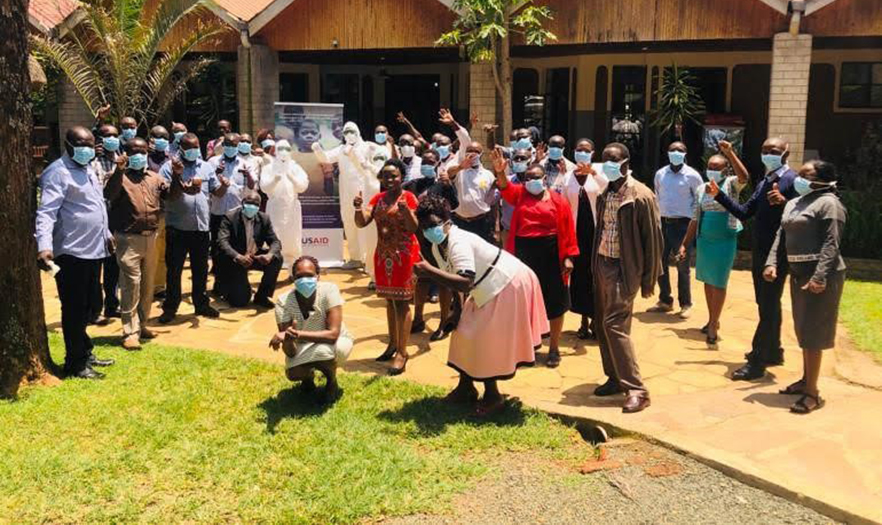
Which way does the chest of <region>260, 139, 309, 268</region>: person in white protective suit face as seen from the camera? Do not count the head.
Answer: toward the camera

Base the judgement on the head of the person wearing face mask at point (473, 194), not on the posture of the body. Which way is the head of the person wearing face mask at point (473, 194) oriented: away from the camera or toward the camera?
toward the camera

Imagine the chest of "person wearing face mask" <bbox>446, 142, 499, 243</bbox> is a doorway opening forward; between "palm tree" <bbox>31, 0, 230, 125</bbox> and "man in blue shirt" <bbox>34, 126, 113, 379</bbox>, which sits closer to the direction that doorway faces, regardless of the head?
the man in blue shirt

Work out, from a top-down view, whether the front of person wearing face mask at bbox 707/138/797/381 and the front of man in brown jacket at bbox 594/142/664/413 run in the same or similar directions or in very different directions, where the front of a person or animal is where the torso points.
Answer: same or similar directions

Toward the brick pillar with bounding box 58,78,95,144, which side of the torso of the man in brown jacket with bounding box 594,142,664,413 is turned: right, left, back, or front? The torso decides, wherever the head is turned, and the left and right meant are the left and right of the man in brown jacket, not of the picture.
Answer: right

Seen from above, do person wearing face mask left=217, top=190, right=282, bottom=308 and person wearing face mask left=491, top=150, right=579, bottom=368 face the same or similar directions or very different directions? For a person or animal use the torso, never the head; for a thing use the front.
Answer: same or similar directions

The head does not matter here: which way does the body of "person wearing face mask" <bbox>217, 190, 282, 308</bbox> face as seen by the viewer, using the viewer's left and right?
facing the viewer

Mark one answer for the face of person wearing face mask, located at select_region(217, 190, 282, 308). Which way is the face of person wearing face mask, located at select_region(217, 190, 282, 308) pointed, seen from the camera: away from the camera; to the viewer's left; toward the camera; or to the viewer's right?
toward the camera

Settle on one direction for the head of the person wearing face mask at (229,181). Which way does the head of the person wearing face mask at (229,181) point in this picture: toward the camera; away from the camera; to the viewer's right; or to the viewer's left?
toward the camera

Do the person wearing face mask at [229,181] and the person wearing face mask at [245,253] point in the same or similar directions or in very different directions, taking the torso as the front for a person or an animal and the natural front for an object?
same or similar directions

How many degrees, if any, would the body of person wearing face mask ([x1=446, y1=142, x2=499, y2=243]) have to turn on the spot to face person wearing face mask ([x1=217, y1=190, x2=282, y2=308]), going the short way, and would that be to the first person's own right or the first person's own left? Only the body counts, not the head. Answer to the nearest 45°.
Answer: approximately 90° to the first person's own right

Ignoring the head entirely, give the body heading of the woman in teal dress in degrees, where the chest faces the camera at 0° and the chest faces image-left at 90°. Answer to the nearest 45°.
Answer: approximately 45°
